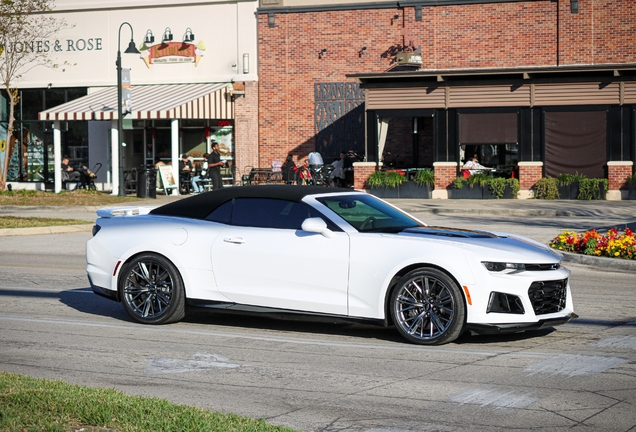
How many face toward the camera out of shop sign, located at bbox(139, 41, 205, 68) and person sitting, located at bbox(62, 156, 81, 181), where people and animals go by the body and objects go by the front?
1

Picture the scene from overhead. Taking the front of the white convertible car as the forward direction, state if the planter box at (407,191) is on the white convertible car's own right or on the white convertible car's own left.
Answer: on the white convertible car's own left

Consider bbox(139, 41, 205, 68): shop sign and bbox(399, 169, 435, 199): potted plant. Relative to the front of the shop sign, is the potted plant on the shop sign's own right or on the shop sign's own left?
on the shop sign's own left

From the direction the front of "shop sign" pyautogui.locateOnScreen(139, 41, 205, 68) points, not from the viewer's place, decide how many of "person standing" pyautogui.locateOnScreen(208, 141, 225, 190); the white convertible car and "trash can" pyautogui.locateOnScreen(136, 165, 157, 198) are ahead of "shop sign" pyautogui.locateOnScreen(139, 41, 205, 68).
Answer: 3

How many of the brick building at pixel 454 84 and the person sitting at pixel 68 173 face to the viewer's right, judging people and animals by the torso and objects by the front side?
1

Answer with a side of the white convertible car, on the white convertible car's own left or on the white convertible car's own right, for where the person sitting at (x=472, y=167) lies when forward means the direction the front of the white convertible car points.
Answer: on the white convertible car's own left

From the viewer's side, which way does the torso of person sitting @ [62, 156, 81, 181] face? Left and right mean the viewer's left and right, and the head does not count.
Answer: facing to the right of the viewer

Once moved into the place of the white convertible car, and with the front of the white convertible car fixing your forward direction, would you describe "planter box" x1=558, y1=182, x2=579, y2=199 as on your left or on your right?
on your left

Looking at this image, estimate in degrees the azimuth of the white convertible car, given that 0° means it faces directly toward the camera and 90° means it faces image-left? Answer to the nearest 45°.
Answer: approximately 315°

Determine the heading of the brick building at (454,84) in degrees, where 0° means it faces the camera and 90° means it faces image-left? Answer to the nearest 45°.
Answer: approximately 0°

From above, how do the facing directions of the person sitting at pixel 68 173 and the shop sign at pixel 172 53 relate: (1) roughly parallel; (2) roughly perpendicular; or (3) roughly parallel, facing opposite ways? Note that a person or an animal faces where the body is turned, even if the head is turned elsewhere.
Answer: roughly perpendicular
